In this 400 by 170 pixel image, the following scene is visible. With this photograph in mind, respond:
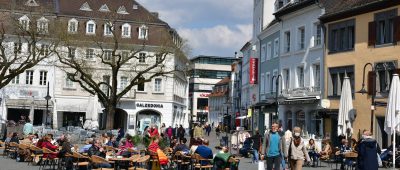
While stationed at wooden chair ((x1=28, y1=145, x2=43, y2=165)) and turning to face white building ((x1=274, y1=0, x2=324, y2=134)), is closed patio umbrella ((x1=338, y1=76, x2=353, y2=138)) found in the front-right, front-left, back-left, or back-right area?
front-right

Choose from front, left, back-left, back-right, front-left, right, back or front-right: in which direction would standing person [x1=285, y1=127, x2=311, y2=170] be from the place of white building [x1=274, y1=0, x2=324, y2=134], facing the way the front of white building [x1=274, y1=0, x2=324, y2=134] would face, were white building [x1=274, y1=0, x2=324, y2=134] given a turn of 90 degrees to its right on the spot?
back-left

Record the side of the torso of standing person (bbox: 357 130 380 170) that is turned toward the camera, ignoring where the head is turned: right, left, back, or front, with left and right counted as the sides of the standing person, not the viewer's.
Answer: back

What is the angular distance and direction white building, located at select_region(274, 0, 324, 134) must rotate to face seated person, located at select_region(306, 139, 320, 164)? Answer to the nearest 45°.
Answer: approximately 45° to its left

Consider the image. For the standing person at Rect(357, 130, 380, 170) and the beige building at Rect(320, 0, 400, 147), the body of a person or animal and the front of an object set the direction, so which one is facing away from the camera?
the standing person

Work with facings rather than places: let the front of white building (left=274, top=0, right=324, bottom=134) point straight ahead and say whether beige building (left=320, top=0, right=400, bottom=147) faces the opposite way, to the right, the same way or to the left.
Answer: the same way

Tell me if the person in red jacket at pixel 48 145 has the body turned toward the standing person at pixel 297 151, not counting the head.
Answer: no

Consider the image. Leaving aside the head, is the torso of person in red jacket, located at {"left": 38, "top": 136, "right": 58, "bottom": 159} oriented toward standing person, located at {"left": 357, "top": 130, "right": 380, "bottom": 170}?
no

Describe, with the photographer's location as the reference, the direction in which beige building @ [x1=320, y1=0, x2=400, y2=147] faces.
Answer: facing the viewer and to the left of the viewer

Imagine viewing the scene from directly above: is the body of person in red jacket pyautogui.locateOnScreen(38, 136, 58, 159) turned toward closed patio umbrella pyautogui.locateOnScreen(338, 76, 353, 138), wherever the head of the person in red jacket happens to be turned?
no

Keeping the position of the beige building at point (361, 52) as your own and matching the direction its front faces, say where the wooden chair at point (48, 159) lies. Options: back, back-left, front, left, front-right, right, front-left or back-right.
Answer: front

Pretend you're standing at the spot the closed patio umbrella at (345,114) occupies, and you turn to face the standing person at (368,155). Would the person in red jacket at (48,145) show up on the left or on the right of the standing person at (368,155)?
right
